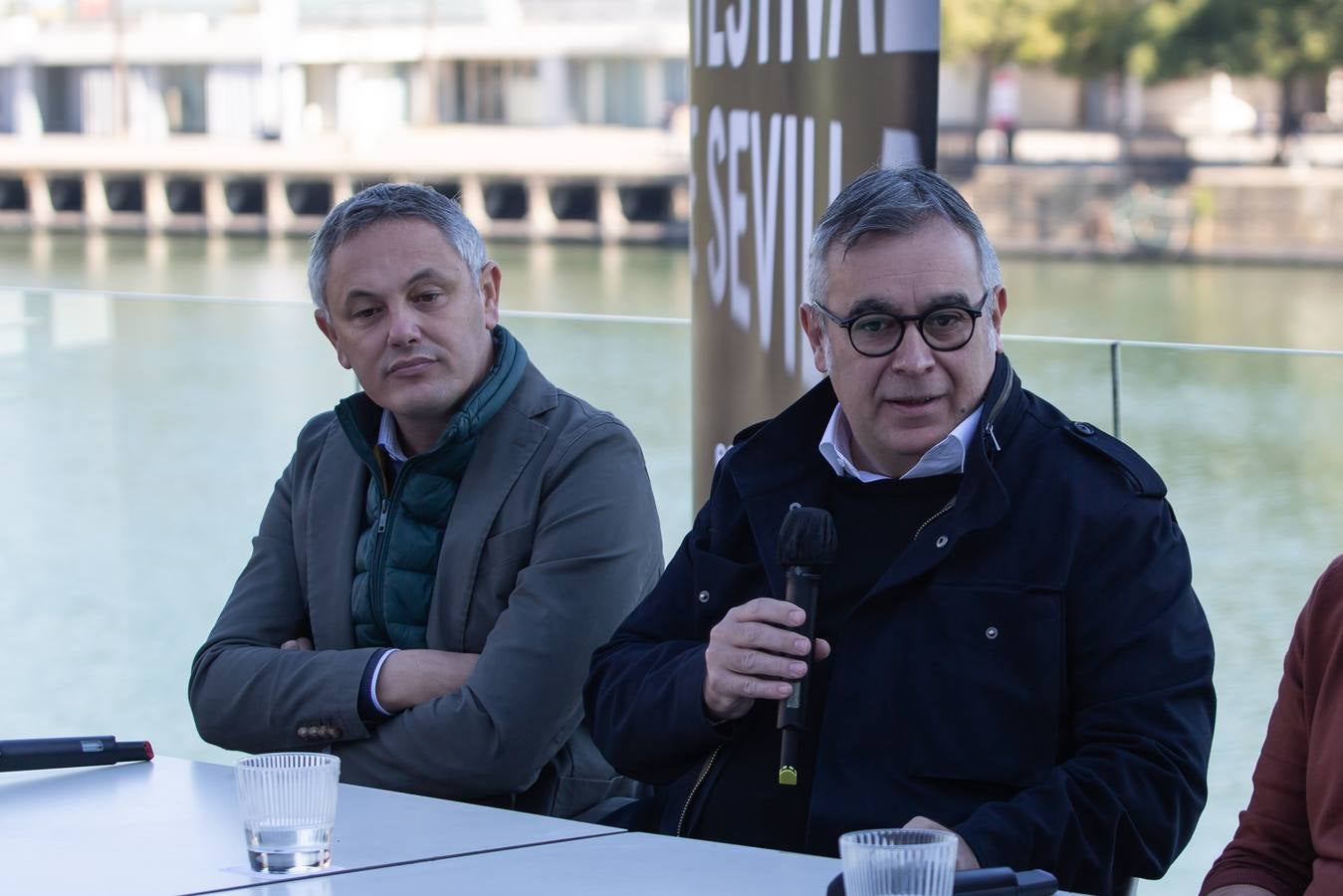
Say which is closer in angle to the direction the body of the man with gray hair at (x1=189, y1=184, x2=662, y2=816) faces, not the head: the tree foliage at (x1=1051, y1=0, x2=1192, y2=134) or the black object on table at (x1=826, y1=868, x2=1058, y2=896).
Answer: the black object on table

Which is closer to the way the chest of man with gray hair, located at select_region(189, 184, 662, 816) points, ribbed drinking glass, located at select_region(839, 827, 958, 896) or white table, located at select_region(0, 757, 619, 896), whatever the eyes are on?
the white table

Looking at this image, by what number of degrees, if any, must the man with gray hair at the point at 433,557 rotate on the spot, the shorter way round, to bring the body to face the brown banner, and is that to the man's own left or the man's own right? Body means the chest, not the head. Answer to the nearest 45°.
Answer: approximately 180°

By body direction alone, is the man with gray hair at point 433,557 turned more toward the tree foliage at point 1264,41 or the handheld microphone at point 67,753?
the handheld microphone

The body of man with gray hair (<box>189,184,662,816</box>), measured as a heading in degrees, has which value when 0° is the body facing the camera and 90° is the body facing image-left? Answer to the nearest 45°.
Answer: approximately 45°

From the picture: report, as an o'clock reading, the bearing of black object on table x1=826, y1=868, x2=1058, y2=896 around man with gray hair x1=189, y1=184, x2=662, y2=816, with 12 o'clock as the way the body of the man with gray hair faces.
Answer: The black object on table is roughly at 10 o'clock from the man with gray hair.

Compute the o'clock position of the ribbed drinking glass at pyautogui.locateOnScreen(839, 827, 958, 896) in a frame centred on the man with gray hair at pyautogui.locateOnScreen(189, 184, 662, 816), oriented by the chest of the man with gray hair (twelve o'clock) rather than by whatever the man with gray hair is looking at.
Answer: The ribbed drinking glass is roughly at 10 o'clock from the man with gray hair.

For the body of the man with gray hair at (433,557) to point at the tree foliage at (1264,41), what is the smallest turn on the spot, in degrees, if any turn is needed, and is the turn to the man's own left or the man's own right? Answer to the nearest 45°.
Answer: approximately 180°

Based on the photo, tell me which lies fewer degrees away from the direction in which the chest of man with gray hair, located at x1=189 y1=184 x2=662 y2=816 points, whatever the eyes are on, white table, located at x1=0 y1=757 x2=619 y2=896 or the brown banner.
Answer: the white table

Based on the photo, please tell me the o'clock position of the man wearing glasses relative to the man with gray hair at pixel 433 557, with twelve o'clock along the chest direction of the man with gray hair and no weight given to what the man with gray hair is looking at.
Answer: The man wearing glasses is roughly at 9 o'clock from the man with gray hair.

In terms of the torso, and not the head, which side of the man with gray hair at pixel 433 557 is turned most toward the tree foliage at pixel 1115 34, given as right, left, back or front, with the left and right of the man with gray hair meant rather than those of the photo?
back
